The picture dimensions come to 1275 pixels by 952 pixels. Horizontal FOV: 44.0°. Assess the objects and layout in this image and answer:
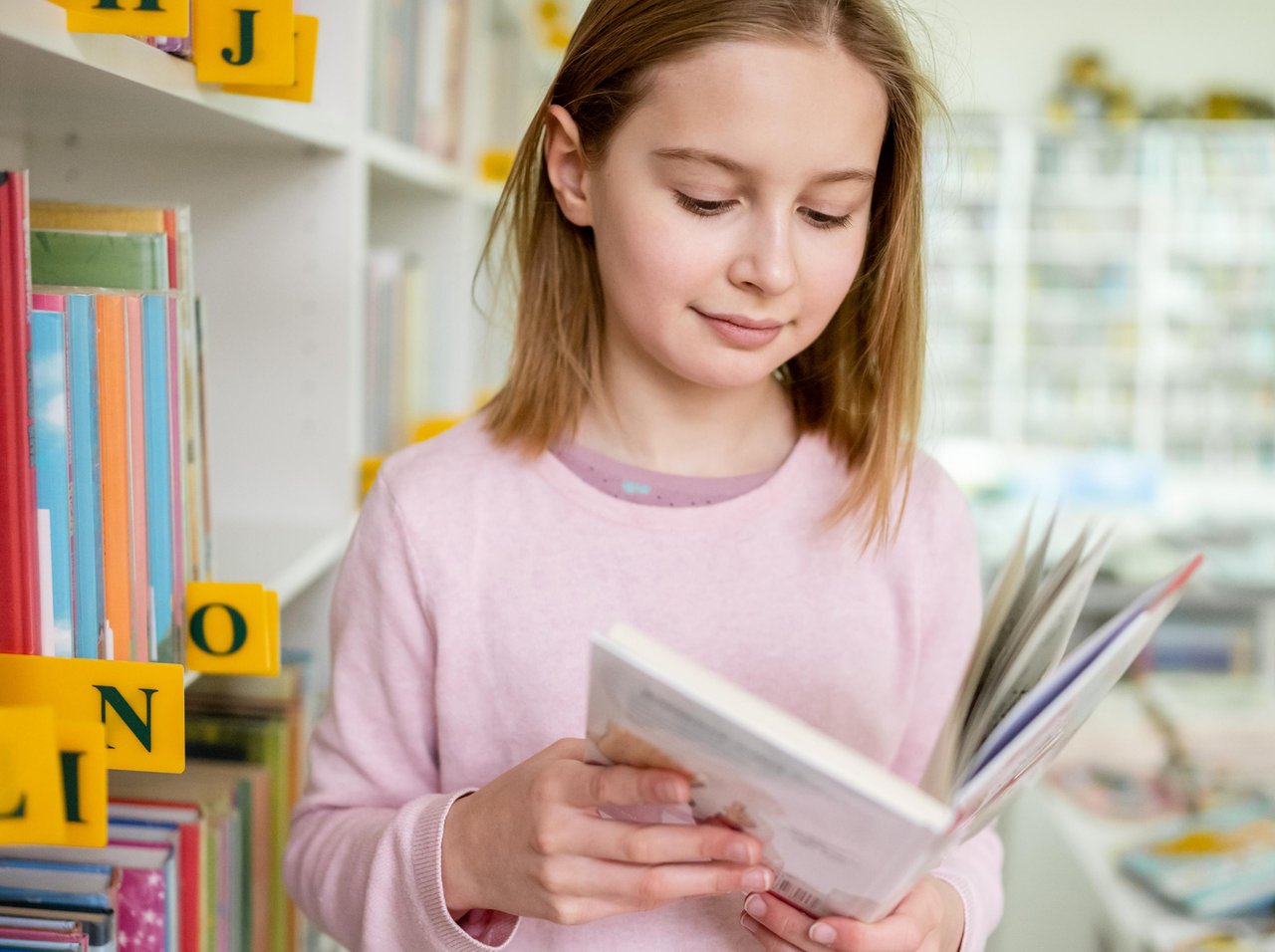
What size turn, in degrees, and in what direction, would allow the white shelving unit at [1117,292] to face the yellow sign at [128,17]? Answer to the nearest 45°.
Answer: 0° — it already faces it

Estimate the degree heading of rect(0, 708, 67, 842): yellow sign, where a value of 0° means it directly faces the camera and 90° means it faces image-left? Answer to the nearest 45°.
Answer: approximately 0°

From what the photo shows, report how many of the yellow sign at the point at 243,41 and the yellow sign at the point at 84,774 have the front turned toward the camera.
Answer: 2
